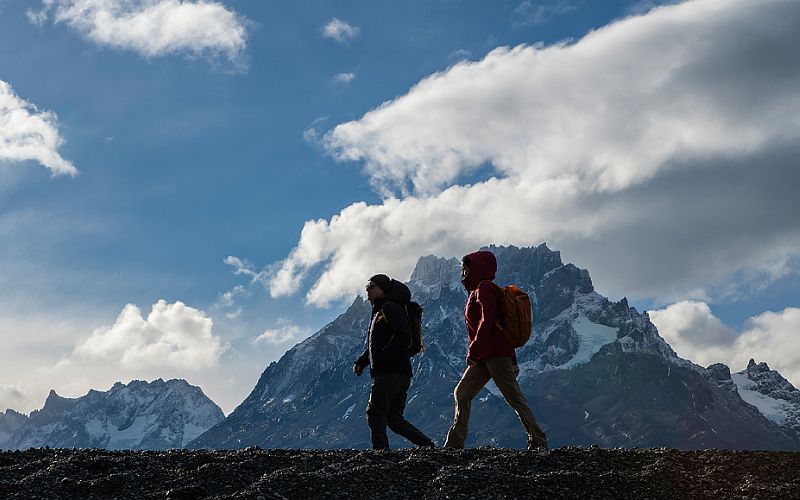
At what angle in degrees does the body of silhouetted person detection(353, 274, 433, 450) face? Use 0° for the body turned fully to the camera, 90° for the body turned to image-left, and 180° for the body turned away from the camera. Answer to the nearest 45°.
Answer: approximately 90°

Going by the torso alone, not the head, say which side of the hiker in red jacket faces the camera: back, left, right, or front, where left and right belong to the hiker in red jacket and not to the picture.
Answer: left

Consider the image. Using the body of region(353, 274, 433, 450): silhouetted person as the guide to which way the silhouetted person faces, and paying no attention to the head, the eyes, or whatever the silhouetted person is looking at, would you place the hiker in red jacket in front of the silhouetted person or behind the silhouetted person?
behind

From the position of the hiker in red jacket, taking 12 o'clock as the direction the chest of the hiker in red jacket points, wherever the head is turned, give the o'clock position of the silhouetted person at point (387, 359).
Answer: The silhouetted person is roughly at 1 o'clock from the hiker in red jacket.

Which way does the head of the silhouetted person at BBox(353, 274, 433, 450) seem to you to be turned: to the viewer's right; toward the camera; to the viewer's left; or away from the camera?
to the viewer's left

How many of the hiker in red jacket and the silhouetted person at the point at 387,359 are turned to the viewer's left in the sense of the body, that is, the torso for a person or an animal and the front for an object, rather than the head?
2
